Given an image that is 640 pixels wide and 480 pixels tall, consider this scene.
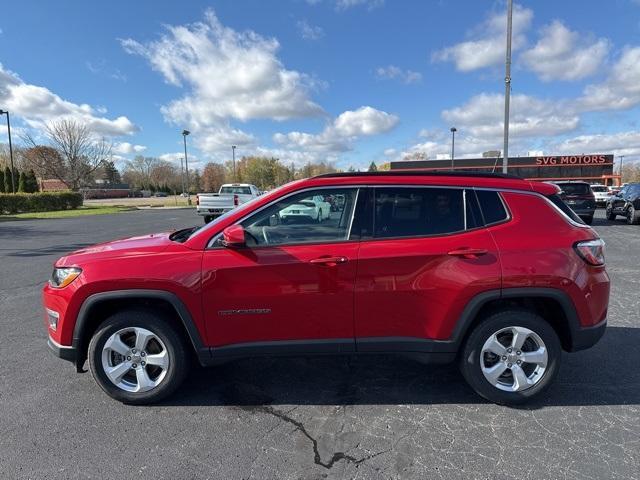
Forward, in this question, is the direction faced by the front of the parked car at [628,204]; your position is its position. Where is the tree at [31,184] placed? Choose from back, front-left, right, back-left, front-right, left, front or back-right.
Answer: front-right

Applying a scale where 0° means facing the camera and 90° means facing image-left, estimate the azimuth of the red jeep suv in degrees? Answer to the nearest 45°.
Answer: approximately 90°

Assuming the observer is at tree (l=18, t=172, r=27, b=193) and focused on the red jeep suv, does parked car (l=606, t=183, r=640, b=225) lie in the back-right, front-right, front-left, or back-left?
front-left

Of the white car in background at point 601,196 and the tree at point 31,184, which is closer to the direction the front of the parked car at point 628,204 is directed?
the tree

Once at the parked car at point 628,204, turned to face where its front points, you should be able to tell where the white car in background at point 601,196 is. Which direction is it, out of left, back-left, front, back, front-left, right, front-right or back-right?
back-right

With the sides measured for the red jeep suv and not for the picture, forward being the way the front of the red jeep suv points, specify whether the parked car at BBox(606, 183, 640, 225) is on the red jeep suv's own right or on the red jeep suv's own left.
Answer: on the red jeep suv's own right

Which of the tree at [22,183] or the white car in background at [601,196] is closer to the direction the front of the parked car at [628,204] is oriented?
the tree

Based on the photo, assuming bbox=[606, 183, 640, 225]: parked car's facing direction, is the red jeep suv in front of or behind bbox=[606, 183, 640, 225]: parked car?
in front

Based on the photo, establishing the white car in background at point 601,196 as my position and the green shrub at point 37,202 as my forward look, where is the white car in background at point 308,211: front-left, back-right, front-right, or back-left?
front-left
